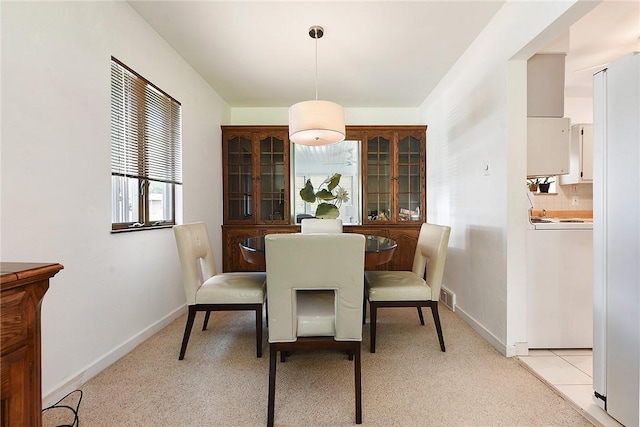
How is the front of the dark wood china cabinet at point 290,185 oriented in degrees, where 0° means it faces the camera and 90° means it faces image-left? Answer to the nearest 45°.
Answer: approximately 0°

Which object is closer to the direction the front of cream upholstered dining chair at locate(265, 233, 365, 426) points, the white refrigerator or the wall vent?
the wall vent

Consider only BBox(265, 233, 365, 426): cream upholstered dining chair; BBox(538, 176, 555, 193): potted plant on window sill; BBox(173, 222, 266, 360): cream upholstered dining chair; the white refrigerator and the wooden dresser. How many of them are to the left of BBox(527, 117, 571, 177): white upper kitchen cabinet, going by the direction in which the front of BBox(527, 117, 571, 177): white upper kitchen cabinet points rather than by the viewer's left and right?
1

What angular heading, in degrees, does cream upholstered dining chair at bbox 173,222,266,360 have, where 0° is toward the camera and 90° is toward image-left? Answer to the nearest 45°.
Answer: approximately 270°

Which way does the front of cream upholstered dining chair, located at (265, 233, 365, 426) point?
away from the camera

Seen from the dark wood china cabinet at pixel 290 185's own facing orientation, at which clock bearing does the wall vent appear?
The wall vent is roughly at 10 o'clock from the dark wood china cabinet.

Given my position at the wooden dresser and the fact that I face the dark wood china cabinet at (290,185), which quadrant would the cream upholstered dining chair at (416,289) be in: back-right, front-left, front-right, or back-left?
front-right

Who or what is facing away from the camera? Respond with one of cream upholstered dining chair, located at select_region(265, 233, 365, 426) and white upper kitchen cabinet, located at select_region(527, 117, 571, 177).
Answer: the cream upholstered dining chair

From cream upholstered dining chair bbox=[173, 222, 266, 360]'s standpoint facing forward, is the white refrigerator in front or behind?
in front

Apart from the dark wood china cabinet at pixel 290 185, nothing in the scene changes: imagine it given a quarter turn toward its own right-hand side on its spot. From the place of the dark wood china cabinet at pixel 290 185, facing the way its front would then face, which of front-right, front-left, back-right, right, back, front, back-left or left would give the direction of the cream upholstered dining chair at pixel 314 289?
left

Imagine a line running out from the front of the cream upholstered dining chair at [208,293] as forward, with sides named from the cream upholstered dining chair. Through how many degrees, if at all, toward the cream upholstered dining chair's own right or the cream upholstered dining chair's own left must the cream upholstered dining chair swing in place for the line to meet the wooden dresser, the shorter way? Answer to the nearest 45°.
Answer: approximately 90° to the cream upholstered dining chair's own right

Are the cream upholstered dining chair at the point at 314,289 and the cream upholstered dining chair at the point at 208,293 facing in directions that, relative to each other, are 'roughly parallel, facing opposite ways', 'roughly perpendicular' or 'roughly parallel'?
roughly perpendicular

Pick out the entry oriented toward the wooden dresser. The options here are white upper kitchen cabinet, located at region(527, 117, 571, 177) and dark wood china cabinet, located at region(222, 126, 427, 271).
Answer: the dark wood china cabinet
